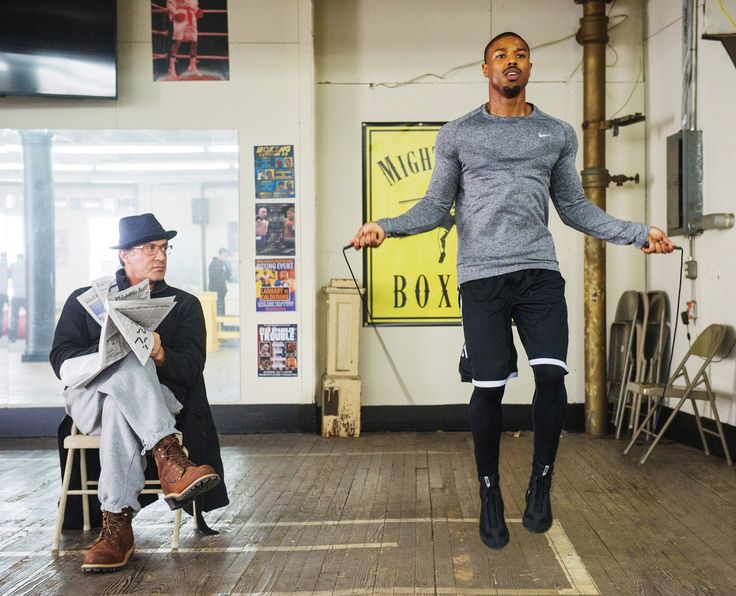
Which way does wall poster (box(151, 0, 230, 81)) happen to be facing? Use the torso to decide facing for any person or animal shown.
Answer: toward the camera

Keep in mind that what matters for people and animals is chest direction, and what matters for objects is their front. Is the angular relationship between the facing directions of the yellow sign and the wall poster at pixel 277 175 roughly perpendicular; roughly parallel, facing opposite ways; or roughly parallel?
roughly parallel

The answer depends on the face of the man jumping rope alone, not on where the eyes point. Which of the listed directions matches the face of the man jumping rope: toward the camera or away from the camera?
toward the camera

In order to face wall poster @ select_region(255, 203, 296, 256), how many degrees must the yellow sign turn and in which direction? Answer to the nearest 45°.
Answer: approximately 90° to its right

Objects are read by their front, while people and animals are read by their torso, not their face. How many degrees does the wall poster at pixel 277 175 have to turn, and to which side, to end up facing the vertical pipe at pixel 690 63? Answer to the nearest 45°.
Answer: approximately 90° to its left

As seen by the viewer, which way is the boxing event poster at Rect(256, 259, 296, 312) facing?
toward the camera

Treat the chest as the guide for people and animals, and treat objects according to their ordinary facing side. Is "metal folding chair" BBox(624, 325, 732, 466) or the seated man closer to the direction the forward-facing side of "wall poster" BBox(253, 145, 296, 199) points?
the seated man

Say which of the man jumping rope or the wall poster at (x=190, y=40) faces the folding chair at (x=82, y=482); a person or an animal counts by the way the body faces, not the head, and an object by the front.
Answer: the wall poster

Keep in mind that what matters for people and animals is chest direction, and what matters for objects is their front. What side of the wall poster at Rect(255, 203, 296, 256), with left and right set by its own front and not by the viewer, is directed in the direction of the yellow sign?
left

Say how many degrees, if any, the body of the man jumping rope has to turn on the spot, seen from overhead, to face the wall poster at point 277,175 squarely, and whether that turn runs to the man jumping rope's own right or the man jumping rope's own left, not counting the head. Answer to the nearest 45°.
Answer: approximately 135° to the man jumping rope's own right

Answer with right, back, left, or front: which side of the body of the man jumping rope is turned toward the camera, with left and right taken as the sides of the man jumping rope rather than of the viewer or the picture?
front

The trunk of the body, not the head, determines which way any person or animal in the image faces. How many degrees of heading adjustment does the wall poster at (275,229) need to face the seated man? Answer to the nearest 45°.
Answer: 0° — it already faces them

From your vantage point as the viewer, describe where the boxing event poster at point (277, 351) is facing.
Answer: facing the viewer
